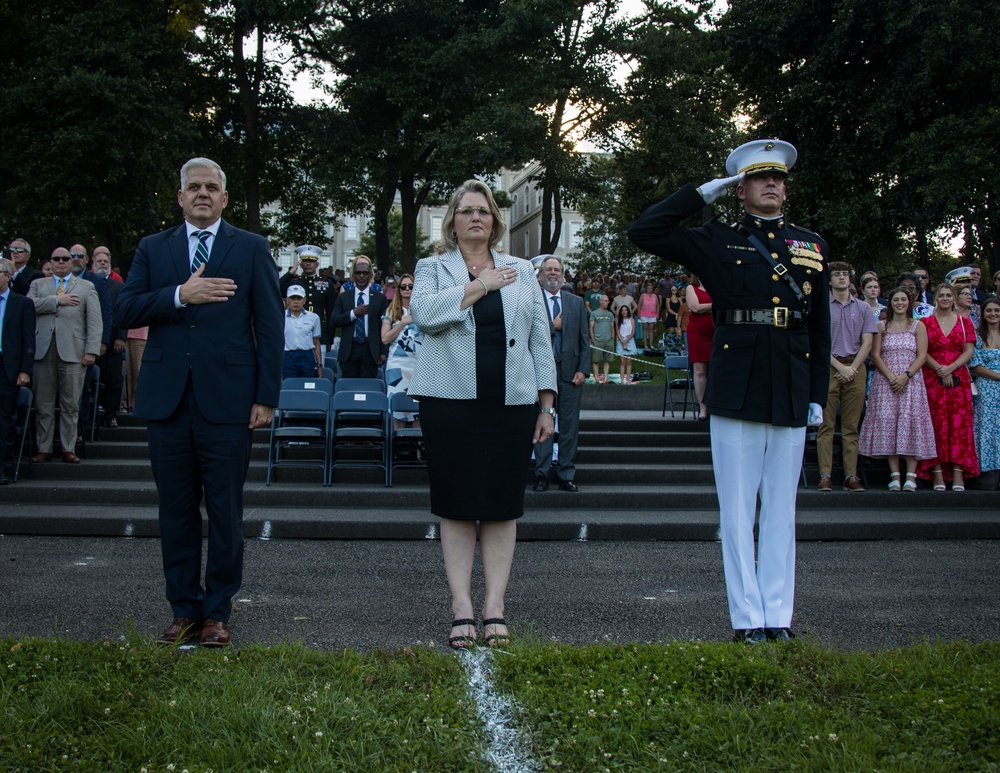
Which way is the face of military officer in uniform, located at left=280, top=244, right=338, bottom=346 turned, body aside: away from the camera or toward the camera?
toward the camera

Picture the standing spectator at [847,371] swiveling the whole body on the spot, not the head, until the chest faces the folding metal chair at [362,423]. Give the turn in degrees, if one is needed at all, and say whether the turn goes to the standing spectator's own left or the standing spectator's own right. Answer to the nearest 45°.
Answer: approximately 90° to the standing spectator's own right

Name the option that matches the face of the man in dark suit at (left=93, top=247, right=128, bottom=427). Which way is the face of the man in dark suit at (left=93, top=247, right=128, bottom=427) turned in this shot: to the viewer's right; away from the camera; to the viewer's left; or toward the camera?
toward the camera

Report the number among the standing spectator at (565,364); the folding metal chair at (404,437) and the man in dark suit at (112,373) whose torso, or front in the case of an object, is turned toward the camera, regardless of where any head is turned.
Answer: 3

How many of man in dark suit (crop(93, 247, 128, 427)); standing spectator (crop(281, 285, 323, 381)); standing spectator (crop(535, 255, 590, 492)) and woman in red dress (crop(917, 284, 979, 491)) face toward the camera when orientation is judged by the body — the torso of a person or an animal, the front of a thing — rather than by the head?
4

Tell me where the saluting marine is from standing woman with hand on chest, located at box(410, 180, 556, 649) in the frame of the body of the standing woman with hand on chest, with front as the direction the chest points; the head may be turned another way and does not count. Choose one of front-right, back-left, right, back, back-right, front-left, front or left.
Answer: left

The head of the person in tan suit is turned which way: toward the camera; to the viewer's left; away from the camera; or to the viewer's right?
toward the camera

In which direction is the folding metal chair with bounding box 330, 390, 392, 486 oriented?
toward the camera

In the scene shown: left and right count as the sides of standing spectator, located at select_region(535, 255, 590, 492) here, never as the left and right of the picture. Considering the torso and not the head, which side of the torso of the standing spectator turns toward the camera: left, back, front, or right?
front

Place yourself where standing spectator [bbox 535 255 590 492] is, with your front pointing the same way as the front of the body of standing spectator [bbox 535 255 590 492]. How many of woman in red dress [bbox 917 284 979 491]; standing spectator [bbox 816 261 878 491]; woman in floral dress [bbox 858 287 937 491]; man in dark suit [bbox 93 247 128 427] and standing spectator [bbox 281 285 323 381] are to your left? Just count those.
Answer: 3

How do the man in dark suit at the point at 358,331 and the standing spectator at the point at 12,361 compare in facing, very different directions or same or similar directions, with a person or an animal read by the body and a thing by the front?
same or similar directions

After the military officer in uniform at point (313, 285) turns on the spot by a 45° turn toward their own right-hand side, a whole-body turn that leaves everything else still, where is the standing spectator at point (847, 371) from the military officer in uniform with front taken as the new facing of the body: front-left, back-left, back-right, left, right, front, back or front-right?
left

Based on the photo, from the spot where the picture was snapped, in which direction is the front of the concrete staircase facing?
facing the viewer

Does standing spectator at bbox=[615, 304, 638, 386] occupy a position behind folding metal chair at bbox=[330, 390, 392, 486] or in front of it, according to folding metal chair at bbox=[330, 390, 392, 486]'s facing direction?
behind

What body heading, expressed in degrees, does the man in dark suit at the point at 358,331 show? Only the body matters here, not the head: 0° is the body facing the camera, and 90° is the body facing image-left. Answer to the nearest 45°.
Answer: approximately 0°

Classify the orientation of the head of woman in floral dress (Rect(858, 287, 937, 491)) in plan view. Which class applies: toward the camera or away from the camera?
toward the camera

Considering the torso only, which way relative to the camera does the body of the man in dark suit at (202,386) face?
toward the camera
